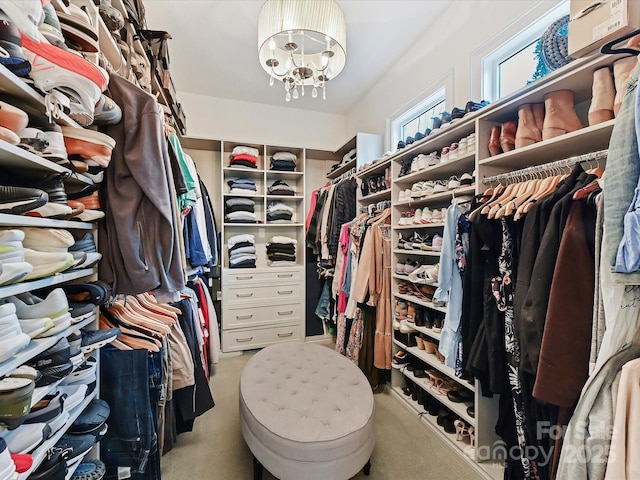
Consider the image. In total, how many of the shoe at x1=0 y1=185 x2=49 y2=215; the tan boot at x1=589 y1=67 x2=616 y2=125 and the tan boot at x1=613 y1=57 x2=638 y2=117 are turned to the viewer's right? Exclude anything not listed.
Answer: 1

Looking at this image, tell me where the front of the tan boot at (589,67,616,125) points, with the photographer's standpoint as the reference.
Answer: facing the viewer and to the left of the viewer

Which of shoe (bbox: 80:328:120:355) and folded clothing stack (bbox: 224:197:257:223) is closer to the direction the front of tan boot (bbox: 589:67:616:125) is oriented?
the shoe

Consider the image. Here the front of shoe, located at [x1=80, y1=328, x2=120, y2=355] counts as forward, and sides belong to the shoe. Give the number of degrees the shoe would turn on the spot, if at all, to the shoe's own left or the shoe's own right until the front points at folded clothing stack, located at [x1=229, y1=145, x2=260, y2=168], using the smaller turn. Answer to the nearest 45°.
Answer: approximately 45° to the shoe's own left

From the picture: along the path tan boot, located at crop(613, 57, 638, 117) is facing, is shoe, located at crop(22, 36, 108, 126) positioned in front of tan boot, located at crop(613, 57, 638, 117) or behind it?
in front

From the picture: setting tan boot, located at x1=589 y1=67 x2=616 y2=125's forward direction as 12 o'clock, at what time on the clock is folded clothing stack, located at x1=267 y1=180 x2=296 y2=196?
The folded clothing stack is roughly at 2 o'clock from the tan boot.

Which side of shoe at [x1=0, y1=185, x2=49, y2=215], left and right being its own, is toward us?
right

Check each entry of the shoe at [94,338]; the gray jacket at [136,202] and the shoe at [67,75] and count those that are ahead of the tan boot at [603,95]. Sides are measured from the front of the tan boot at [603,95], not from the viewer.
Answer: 3

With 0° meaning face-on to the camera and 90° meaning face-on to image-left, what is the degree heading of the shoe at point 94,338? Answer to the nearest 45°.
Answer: approximately 270°

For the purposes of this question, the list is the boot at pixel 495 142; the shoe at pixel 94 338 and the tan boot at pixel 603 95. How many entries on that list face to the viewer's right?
1

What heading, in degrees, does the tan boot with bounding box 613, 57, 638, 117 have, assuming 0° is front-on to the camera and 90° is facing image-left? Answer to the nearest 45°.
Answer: approximately 45°

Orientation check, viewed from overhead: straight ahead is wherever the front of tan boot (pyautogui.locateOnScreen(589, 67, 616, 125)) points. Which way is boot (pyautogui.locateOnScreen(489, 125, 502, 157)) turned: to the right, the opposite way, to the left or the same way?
the same way

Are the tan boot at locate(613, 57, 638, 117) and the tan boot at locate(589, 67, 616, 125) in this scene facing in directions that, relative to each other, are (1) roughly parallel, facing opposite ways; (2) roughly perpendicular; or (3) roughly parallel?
roughly parallel

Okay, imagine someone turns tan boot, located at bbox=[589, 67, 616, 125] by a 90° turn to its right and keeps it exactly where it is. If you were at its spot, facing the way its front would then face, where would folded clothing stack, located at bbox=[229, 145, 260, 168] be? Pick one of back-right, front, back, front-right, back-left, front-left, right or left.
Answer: front-left

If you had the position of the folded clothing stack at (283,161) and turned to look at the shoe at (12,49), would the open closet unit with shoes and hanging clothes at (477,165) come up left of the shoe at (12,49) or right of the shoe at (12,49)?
left

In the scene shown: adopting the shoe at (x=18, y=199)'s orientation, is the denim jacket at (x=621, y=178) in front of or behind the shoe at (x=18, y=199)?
in front
